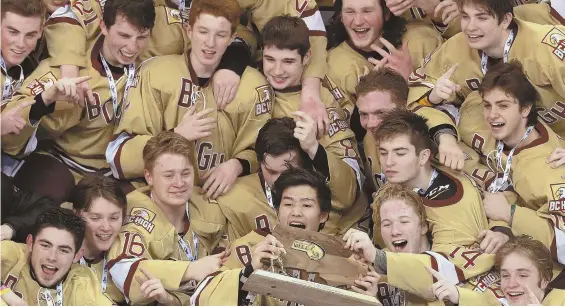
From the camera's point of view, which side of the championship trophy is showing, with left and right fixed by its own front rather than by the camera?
front

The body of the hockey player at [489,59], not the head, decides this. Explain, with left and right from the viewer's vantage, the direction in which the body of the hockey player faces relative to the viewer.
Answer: facing the viewer and to the left of the viewer

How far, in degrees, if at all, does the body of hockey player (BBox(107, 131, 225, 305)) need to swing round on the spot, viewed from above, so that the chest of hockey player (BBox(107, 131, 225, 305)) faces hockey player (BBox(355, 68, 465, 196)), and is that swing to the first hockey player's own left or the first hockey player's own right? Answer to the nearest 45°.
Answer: approximately 45° to the first hockey player's own left

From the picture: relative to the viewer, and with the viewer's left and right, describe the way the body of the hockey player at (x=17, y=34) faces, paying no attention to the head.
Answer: facing the viewer

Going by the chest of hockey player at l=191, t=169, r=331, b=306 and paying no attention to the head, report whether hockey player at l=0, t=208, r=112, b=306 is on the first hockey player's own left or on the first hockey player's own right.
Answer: on the first hockey player's own right

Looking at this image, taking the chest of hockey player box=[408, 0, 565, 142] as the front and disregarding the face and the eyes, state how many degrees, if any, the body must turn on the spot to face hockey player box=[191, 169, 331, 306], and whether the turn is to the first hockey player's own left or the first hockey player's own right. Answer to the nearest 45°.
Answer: approximately 45° to the first hockey player's own right

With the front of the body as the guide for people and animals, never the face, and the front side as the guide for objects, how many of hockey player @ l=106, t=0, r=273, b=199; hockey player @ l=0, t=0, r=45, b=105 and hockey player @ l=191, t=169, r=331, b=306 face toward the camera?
3
